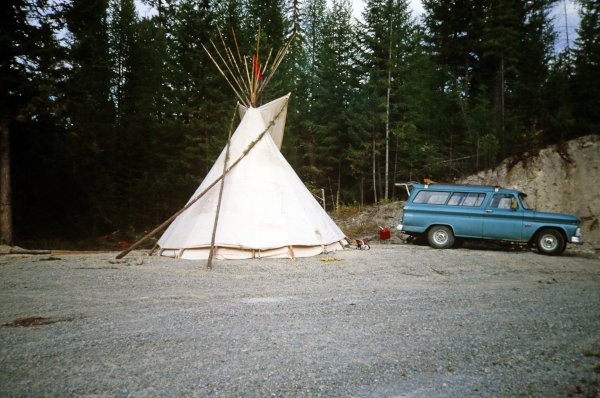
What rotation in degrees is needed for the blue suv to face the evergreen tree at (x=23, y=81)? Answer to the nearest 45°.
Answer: approximately 135° to its right

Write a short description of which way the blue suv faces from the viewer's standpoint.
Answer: facing to the right of the viewer

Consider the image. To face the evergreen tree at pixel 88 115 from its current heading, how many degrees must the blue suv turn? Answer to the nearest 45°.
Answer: approximately 180°

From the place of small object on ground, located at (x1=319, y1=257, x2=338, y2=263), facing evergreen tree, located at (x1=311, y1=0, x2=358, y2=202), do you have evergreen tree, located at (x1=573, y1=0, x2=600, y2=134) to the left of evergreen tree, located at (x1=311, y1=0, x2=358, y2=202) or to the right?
right
